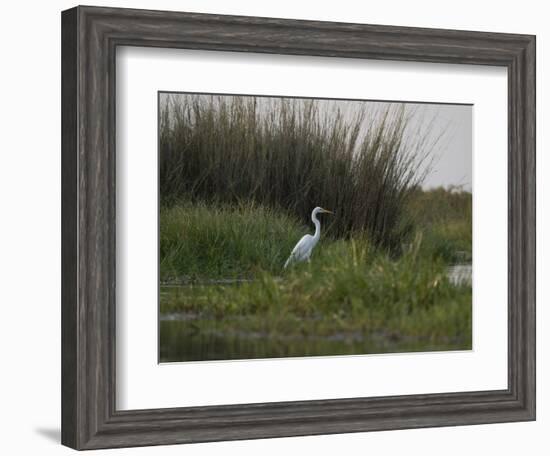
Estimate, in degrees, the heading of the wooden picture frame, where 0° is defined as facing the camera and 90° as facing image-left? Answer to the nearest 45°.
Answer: approximately 315°
